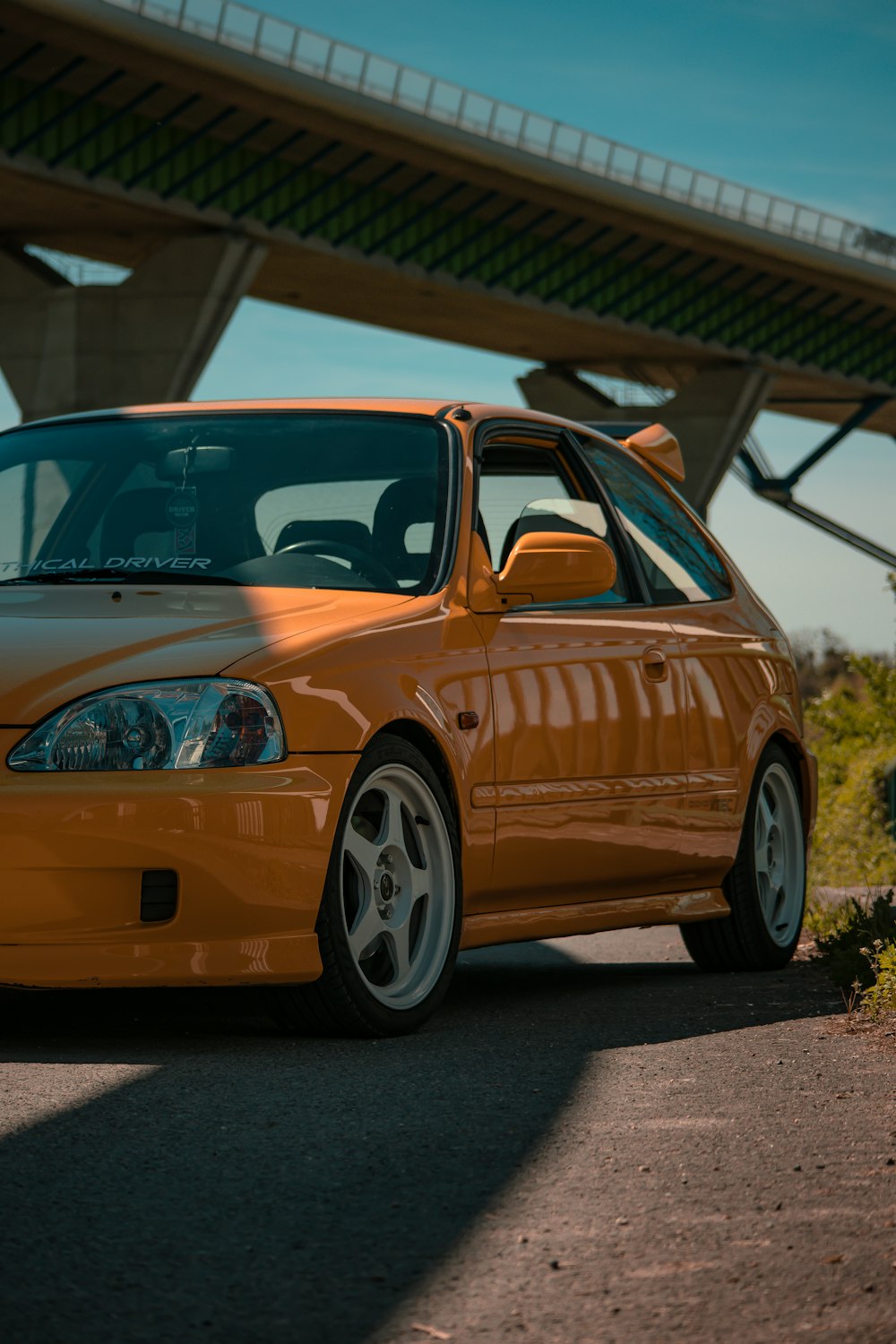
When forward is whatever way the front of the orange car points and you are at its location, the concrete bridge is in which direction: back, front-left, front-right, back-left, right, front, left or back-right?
back-right

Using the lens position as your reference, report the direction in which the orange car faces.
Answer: facing the viewer and to the left of the viewer

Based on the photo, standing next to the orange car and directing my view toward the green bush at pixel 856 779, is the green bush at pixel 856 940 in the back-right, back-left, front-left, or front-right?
front-right

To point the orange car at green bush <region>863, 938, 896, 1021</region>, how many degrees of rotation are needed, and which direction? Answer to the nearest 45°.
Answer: approximately 135° to its left

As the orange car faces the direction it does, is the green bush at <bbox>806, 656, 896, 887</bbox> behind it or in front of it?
behind

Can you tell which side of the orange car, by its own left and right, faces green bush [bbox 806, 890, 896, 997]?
back
